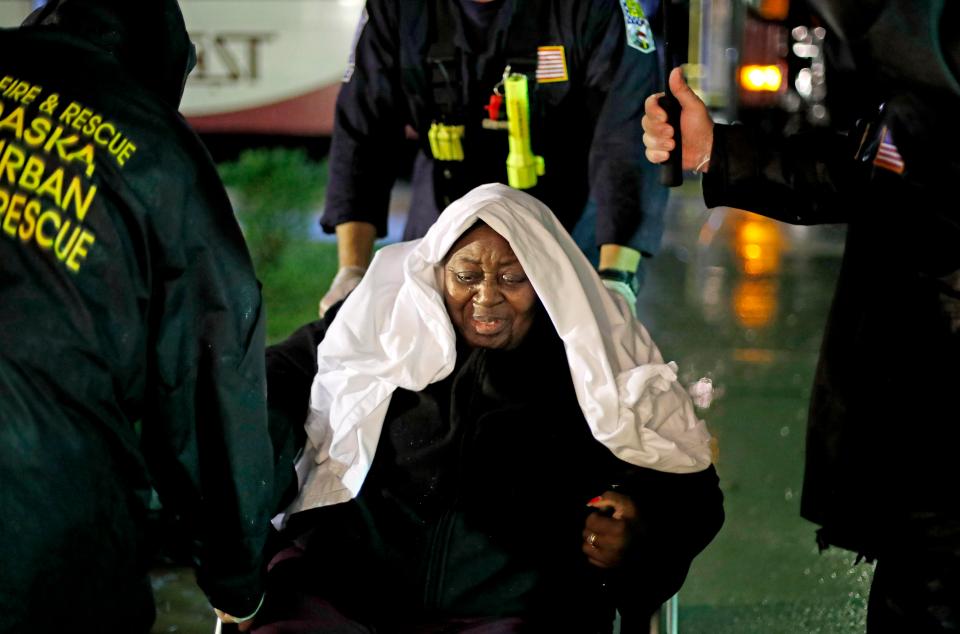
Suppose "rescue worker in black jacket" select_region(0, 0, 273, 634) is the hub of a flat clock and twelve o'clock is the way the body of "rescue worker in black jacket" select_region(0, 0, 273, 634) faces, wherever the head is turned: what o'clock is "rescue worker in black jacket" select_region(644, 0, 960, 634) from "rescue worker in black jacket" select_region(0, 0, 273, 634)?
"rescue worker in black jacket" select_region(644, 0, 960, 634) is roughly at 2 o'clock from "rescue worker in black jacket" select_region(0, 0, 273, 634).

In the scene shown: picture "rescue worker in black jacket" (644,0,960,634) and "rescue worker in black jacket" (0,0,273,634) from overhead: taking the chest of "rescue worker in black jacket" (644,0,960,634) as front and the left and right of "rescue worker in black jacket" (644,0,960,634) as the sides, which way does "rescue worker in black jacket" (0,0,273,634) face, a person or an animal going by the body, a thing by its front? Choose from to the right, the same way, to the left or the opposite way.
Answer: to the right

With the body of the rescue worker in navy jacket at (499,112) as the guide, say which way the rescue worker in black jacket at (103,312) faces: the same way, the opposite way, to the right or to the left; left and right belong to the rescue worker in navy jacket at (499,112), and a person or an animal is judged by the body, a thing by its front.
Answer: the opposite way

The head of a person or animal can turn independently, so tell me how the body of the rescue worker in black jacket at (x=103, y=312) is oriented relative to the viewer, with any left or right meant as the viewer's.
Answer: facing away from the viewer and to the right of the viewer

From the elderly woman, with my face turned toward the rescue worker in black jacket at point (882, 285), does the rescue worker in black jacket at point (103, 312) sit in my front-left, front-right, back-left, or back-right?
back-right

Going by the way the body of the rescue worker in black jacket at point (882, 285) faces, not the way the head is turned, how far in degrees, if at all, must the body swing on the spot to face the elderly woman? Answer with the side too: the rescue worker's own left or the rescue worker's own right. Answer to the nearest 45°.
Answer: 0° — they already face them

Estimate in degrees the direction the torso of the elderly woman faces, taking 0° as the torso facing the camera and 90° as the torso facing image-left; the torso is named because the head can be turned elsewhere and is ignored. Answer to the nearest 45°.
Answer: approximately 0°

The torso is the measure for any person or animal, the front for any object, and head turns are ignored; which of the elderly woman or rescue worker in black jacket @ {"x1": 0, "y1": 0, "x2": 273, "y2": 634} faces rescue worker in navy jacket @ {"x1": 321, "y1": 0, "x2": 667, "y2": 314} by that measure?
rescue worker in black jacket @ {"x1": 0, "y1": 0, "x2": 273, "y2": 634}

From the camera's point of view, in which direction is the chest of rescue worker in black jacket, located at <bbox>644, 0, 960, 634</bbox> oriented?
to the viewer's left
